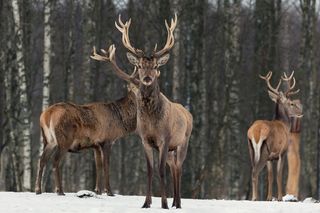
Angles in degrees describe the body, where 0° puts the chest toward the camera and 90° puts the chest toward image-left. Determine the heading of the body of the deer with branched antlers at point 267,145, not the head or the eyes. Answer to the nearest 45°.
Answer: approximately 225°

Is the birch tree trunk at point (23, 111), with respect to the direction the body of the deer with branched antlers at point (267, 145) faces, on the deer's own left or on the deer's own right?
on the deer's own left

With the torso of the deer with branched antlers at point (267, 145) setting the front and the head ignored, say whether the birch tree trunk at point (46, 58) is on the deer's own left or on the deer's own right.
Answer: on the deer's own left

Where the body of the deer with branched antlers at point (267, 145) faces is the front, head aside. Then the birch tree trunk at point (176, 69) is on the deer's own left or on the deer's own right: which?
on the deer's own left
